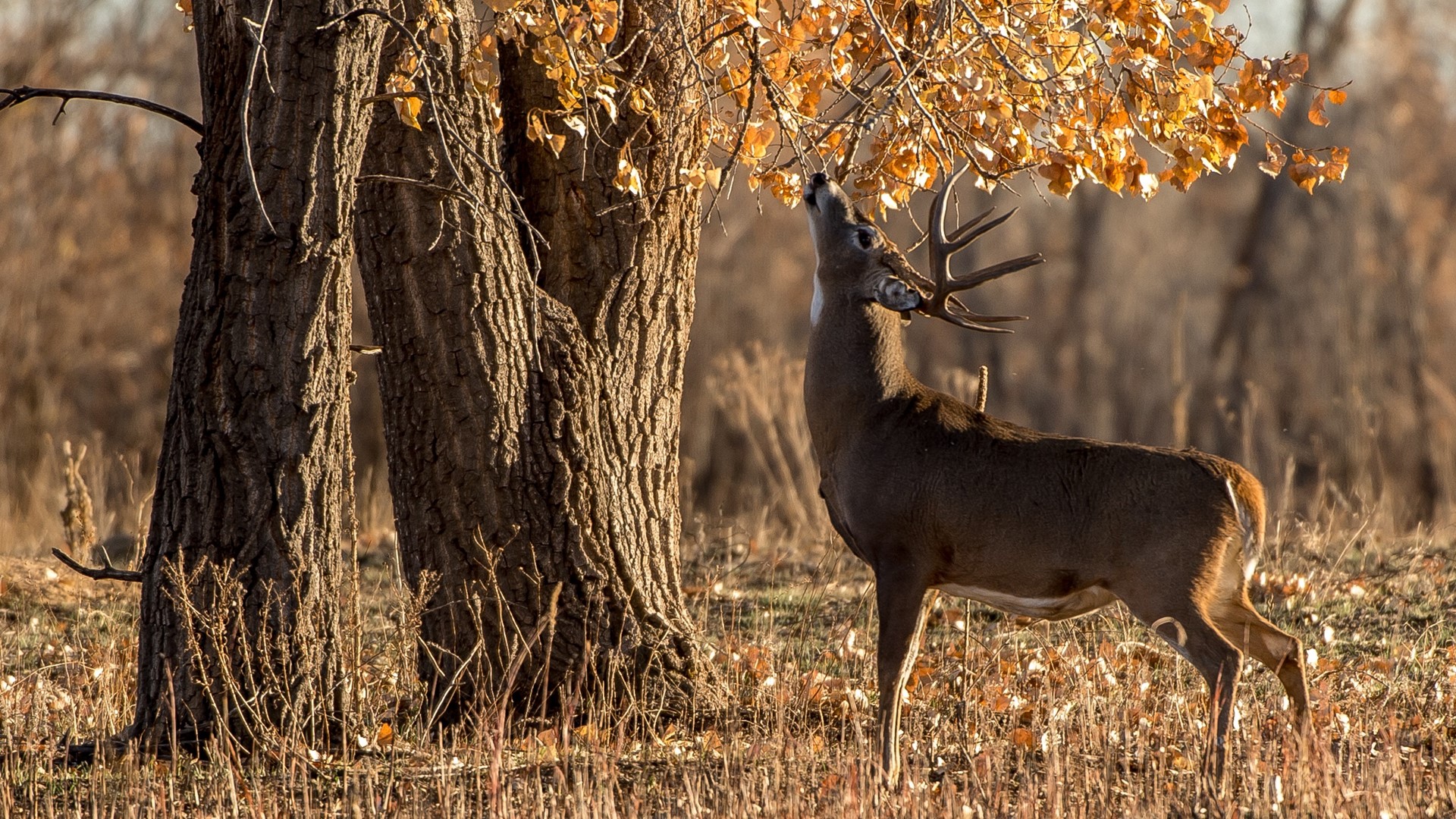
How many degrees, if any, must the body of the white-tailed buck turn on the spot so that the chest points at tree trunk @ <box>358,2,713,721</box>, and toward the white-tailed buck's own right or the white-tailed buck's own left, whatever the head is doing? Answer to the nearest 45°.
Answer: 0° — it already faces it

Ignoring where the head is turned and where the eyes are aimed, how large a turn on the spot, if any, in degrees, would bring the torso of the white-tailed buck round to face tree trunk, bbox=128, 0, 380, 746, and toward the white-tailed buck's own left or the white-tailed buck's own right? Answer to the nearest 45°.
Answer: approximately 45° to the white-tailed buck's own left

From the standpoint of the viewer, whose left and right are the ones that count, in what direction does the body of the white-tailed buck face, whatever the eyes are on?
facing to the left of the viewer
